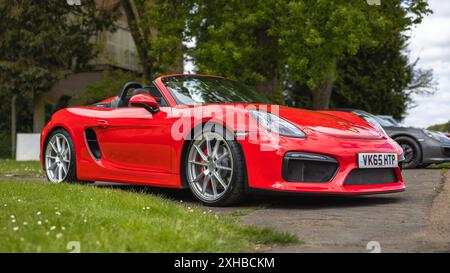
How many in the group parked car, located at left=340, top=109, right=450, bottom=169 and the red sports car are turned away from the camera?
0

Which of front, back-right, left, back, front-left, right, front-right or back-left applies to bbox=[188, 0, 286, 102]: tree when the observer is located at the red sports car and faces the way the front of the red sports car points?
back-left

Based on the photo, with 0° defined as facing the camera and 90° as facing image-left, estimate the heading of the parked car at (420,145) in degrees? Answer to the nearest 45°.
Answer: approximately 315°

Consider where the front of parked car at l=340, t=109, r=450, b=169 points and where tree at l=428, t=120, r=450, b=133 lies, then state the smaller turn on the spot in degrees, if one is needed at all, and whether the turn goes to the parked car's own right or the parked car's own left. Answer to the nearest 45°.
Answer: approximately 135° to the parked car's own left

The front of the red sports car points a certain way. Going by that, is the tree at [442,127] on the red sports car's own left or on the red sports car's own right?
on the red sports car's own left

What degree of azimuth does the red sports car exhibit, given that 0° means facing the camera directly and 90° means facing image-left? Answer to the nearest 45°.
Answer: approximately 315°

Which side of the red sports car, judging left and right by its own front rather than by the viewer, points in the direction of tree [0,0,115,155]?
back

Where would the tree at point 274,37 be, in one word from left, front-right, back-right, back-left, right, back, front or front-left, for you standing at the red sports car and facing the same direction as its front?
back-left

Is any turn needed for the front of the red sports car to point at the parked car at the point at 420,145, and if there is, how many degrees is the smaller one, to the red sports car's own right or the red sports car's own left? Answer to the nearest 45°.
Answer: approximately 90° to the red sports car's own left
